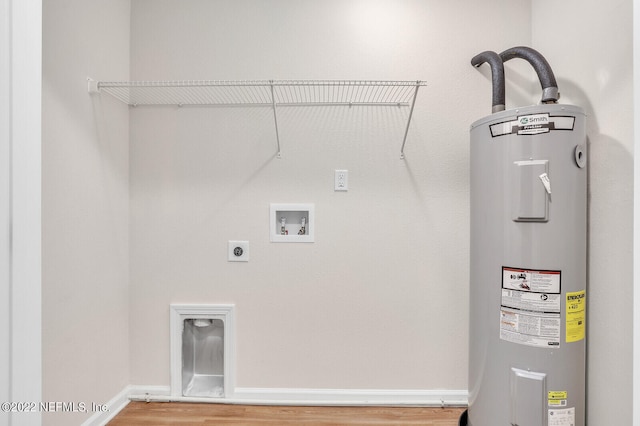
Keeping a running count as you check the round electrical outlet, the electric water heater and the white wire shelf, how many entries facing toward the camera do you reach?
3

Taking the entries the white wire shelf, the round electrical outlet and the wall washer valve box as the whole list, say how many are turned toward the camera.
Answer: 3

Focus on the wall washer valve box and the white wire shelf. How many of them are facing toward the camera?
2

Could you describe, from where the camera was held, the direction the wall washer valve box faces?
facing the viewer
